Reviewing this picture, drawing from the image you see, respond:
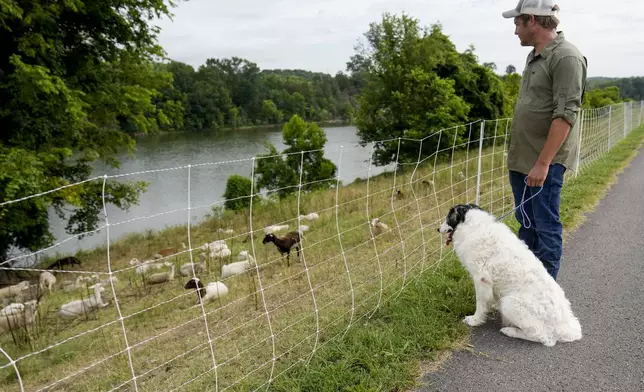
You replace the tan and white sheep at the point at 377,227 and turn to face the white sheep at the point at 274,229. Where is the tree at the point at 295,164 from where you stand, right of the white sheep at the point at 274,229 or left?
right

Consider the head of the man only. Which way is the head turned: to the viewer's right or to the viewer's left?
to the viewer's left
